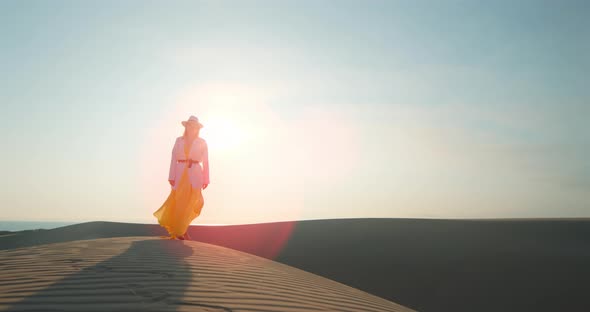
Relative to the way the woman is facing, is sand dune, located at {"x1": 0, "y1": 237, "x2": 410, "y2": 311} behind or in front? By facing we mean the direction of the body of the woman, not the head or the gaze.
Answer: in front

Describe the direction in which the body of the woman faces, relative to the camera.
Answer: toward the camera
